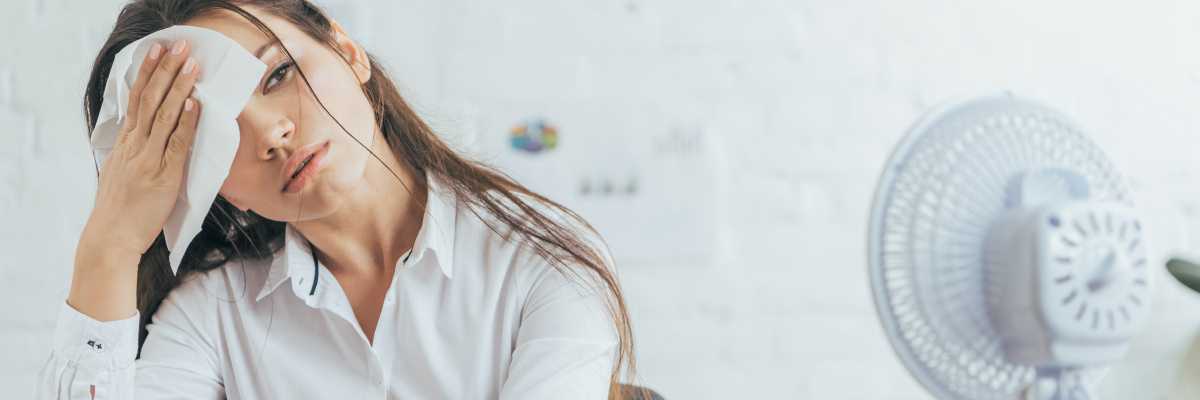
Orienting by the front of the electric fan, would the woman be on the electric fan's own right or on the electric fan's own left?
on the electric fan's own left

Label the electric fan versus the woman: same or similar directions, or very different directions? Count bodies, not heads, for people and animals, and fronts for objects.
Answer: very different directions

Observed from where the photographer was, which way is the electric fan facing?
facing away from the viewer and to the left of the viewer

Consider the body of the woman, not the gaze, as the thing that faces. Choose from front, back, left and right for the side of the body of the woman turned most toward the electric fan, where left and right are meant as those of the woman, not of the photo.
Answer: left

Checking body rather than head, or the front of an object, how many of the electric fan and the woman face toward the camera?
1

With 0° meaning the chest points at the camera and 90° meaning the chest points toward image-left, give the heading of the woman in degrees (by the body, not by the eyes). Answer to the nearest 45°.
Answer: approximately 0°
